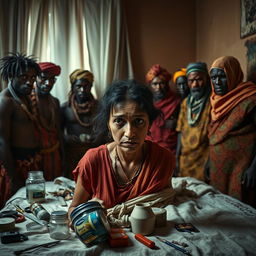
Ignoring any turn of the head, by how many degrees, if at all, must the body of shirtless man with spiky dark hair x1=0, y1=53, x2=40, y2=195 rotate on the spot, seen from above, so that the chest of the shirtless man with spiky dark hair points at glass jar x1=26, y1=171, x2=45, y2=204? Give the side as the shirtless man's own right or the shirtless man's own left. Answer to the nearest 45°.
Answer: approximately 45° to the shirtless man's own right

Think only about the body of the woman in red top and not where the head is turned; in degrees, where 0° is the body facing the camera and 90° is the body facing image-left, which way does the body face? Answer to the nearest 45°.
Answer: approximately 0°

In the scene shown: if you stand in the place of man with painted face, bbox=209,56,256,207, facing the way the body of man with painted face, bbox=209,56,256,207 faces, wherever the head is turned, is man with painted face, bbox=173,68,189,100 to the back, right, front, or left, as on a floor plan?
right

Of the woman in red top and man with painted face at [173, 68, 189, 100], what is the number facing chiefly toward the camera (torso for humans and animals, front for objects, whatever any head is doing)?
2

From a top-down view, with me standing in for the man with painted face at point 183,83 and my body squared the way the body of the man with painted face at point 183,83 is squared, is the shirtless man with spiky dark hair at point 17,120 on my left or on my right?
on my right

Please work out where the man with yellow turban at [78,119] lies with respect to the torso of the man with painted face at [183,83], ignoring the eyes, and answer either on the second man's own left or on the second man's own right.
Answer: on the second man's own right
